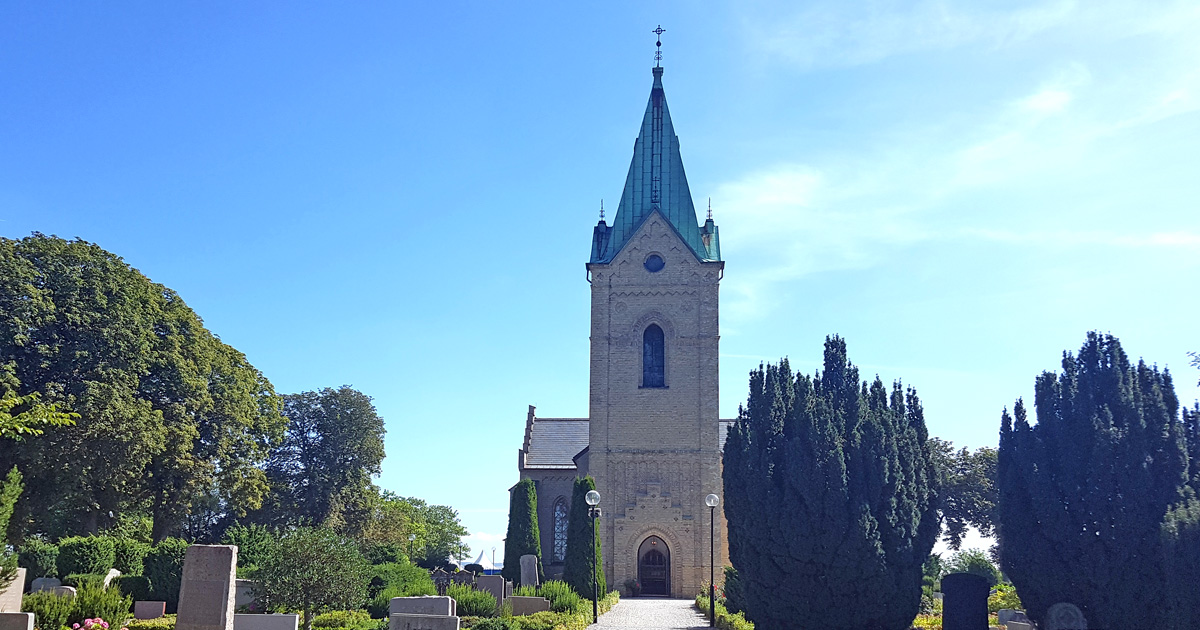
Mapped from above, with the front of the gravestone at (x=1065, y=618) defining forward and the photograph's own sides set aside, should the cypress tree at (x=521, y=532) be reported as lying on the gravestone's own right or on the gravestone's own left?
on the gravestone's own right

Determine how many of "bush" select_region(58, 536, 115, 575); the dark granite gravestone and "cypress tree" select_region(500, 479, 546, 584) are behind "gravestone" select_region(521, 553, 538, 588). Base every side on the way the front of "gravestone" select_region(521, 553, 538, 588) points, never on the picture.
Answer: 1

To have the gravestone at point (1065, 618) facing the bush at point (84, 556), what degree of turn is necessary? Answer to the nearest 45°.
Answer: approximately 90° to its right

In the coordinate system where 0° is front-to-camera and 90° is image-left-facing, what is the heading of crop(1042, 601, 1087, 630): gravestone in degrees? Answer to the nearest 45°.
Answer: approximately 0°

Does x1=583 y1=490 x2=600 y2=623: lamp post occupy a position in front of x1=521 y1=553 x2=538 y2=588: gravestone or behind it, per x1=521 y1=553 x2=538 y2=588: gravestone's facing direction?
in front

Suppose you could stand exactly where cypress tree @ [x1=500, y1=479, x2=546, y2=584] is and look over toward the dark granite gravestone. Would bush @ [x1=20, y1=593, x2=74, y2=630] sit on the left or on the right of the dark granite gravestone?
right

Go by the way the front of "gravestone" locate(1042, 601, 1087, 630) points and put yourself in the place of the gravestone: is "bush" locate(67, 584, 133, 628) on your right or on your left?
on your right

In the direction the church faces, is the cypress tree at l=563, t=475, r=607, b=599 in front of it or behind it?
in front

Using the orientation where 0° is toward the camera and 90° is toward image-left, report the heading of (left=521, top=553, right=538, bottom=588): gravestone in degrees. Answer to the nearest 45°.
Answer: approximately 0°
